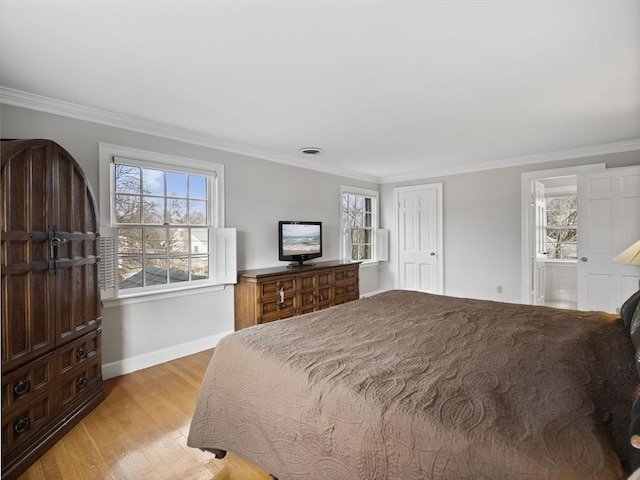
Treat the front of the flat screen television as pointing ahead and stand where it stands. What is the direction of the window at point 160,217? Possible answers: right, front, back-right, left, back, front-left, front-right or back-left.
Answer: right

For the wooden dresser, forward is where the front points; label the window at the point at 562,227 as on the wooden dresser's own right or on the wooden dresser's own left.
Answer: on the wooden dresser's own left

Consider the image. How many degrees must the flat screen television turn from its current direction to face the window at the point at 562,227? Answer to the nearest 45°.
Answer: approximately 45° to its left

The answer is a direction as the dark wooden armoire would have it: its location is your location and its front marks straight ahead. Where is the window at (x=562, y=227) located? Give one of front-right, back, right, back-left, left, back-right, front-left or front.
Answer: front-left

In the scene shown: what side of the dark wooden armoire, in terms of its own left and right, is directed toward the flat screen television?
left

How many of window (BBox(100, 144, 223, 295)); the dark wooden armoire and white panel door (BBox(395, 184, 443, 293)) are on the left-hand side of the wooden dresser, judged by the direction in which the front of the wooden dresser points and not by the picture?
1

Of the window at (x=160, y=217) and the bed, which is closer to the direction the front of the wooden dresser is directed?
the bed

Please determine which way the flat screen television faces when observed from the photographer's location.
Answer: facing the viewer and to the right of the viewer

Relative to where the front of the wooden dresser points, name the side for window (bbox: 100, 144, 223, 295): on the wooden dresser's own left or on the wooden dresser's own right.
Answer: on the wooden dresser's own right

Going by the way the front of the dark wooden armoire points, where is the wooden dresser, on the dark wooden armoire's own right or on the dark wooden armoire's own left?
on the dark wooden armoire's own left

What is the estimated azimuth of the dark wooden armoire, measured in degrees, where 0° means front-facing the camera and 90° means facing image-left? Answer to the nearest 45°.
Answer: approximately 315°

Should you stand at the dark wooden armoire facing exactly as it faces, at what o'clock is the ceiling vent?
The ceiling vent is roughly at 10 o'clock from the dark wooden armoire.

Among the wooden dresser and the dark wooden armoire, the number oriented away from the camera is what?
0

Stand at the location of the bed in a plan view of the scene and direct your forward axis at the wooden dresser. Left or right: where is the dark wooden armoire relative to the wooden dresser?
left

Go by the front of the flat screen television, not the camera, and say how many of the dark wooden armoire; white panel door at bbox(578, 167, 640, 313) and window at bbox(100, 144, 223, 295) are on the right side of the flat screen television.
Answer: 2
